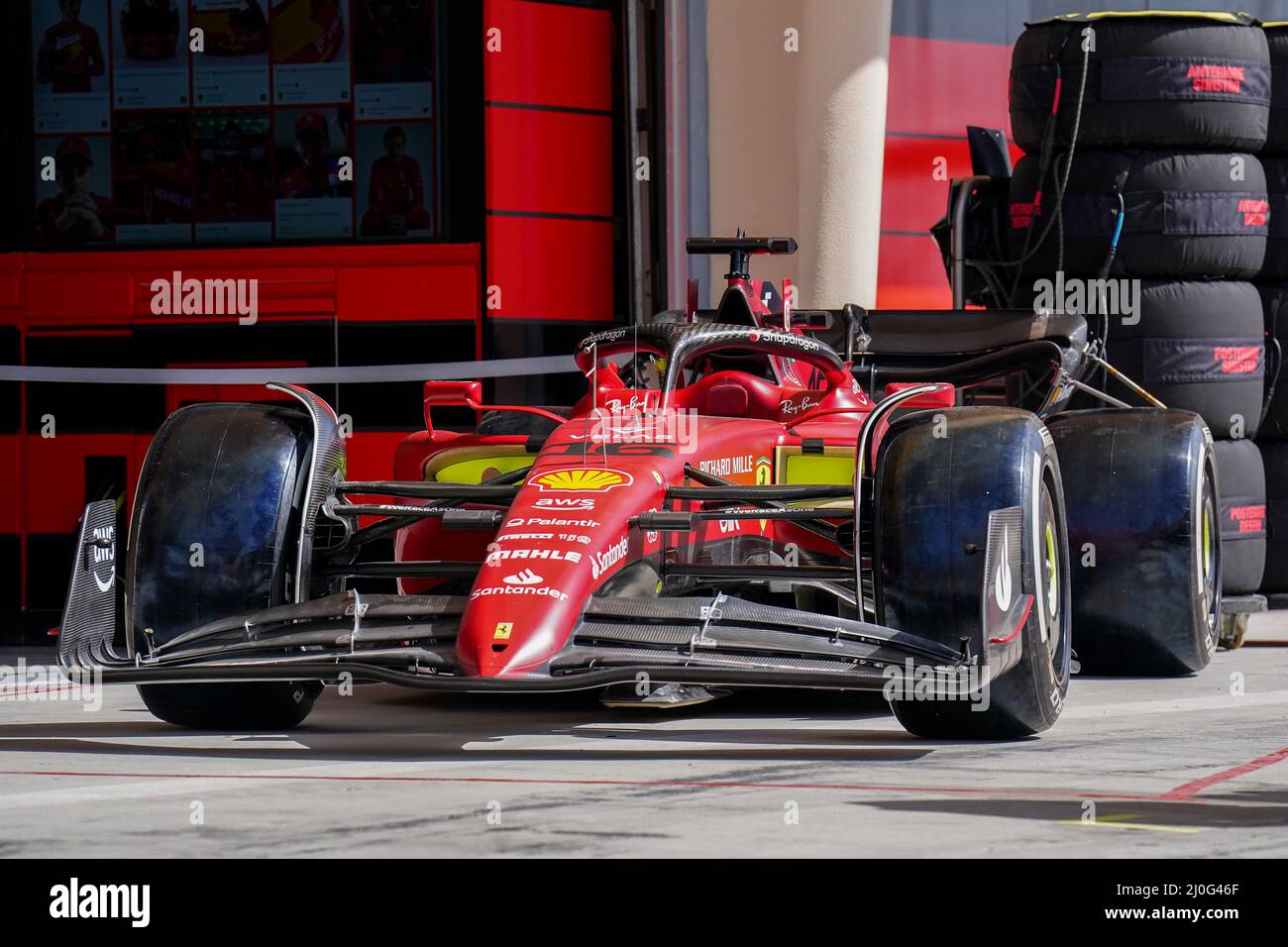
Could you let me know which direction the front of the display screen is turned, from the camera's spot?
facing the viewer

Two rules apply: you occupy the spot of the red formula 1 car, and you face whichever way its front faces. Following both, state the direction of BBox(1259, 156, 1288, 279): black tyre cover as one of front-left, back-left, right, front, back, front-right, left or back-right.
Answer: back-left

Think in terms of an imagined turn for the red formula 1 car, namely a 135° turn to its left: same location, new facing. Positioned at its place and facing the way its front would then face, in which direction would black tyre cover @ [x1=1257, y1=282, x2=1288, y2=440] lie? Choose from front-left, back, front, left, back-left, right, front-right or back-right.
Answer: front

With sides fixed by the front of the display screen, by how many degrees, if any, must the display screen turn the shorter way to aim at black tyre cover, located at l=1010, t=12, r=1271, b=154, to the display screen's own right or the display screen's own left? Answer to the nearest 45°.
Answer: approximately 45° to the display screen's own left

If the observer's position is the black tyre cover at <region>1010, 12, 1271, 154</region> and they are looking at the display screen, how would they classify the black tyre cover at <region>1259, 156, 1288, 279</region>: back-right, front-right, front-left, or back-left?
back-right

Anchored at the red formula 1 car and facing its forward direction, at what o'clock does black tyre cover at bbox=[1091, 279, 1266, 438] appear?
The black tyre cover is roughly at 7 o'clock from the red formula 1 car.

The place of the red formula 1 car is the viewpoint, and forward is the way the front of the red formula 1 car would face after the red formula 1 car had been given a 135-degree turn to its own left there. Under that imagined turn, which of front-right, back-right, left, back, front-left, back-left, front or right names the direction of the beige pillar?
front-left

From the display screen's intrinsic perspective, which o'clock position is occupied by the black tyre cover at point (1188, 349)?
The black tyre cover is roughly at 10 o'clock from the display screen.

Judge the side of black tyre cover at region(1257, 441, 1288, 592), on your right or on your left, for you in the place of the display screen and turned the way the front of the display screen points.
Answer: on your left

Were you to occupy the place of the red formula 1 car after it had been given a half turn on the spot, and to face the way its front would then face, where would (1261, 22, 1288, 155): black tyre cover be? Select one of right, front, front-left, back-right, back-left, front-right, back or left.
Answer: front-right

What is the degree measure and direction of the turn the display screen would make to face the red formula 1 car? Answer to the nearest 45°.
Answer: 0° — it already faces it

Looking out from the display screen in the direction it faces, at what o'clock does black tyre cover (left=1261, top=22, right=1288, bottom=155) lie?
The black tyre cover is roughly at 10 o'clock from the display screen.

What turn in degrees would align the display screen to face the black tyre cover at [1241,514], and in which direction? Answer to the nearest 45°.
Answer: approximately 45° to its left

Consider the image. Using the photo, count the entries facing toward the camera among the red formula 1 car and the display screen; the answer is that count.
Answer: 2

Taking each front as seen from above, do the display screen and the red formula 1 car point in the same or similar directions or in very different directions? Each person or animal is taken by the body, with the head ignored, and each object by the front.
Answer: same or similar directions
